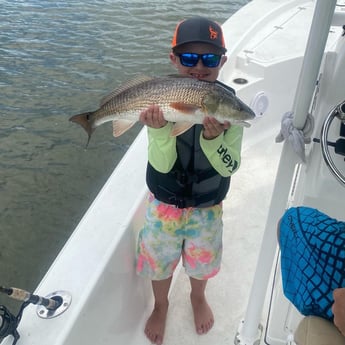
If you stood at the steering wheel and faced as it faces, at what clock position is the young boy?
The young boy is roughly at 4 o'clock from the steering wheel.

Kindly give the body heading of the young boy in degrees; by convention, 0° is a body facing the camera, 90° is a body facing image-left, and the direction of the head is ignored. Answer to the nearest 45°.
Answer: approximately 0°

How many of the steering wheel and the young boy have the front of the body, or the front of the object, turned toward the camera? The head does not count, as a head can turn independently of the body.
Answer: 2

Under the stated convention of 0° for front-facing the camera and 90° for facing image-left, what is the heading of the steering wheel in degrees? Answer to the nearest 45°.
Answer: approximately 0°

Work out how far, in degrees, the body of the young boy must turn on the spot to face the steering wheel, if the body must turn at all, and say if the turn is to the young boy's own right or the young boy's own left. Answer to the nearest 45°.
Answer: approximately 45° to the young boy's own left
